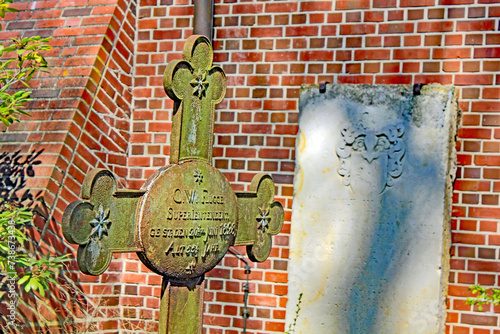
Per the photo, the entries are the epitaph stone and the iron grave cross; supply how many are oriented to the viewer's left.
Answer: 0

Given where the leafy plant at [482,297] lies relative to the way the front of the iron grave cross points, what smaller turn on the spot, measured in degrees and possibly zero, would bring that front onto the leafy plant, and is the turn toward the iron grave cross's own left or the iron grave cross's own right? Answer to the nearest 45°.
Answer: approximately 90° to the iron grave cross's own left

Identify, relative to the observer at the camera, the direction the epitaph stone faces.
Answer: facing the viewer

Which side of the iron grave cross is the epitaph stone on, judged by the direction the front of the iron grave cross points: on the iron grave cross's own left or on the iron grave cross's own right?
on the iron grave cross's own left

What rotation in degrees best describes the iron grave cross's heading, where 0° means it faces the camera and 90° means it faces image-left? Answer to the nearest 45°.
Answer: approximately 315°
